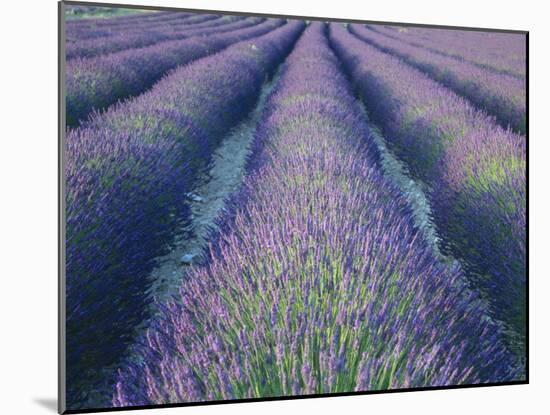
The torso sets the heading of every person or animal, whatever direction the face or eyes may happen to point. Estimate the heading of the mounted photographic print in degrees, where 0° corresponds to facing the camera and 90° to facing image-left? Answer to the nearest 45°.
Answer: approximately 315°
